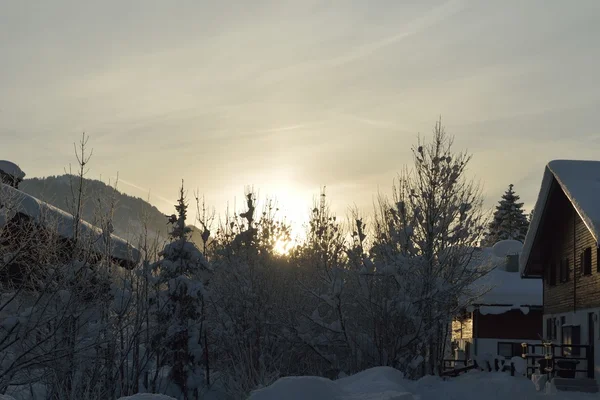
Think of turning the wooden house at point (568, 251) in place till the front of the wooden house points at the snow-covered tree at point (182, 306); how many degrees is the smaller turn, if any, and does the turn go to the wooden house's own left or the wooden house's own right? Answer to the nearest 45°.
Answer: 0° — it already faces it

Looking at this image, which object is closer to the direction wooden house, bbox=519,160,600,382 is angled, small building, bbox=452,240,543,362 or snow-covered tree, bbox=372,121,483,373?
the snow-covered tree

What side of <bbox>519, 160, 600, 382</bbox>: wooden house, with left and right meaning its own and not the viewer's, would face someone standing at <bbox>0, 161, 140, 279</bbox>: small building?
front

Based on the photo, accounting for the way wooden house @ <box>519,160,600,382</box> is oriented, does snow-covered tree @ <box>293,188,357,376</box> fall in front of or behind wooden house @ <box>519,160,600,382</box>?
in front

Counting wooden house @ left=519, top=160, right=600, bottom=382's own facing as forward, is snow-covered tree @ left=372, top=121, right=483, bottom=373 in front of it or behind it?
in front

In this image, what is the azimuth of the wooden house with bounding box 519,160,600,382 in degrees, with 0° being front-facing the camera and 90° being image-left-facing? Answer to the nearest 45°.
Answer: approximately 45°

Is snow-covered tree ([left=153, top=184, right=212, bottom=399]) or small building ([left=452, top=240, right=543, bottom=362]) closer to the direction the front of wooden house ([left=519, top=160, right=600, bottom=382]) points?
the snow-covered tree

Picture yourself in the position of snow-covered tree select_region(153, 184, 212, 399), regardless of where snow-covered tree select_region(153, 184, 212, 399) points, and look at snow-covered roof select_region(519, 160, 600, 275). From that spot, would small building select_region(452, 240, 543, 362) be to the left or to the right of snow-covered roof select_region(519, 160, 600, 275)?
left

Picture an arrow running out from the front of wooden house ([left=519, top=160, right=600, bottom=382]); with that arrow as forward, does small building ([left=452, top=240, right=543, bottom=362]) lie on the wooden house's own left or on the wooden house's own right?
on the wooden house's own right
